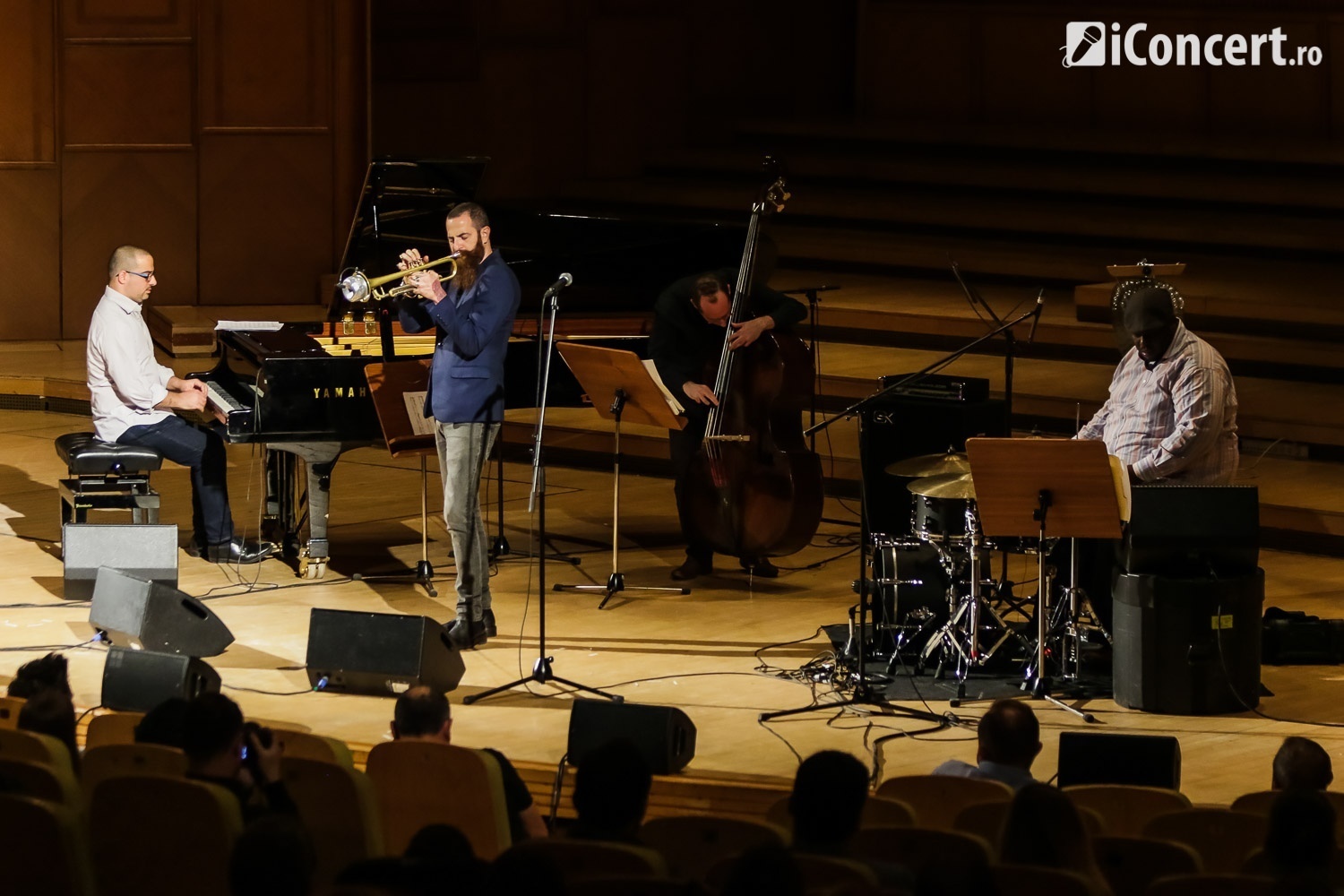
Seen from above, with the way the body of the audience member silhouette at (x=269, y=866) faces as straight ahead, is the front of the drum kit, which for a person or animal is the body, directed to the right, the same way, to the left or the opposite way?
to the left

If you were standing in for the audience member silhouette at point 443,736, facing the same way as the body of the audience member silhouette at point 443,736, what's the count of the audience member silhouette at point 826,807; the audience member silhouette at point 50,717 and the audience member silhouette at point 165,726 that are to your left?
2

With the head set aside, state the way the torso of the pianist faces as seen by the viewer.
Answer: to the viewer's right

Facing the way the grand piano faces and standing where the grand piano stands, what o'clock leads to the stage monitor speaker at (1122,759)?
The stage monitor speaker is roughly at 8 o'clock from the grand piano.

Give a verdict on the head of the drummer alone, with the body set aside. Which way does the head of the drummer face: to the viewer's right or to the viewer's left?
to the viewer's left

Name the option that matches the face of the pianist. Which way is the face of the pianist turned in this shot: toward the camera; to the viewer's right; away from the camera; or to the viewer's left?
to the viewer's right

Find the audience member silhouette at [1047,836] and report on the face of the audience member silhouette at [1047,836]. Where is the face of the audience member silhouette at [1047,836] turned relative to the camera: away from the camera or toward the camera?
away from the camera

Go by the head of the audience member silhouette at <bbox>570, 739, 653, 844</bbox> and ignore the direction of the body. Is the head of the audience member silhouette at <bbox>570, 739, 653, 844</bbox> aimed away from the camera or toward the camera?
away from the camera

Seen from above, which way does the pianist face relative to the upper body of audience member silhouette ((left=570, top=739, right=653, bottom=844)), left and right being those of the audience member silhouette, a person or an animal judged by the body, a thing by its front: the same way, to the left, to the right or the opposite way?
to the right

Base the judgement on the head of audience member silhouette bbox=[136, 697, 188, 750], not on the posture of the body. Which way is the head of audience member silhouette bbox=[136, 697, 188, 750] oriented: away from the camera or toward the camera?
away from the camera

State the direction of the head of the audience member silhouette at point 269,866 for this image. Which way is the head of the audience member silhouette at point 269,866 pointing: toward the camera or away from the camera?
away from the camera

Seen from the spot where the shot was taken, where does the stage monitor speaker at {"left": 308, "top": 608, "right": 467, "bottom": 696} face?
facing away from the viewer and to the right of the viewer

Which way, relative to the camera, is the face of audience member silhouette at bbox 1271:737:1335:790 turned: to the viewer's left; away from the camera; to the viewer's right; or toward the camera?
away from the camera

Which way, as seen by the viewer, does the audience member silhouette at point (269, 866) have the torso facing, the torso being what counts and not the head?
away from the camera

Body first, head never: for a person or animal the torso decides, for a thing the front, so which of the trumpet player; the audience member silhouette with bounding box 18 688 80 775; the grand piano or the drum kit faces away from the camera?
the audience member silhouette
